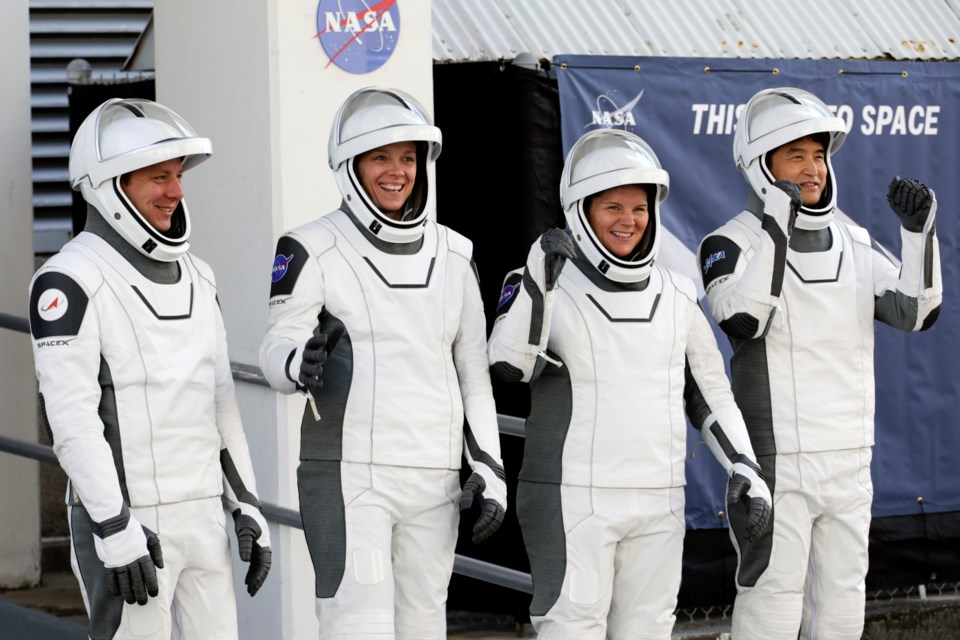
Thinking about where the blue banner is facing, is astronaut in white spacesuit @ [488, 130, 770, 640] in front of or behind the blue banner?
in front

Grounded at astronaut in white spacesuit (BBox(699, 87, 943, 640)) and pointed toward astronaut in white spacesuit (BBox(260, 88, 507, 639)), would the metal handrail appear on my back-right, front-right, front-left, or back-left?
front-right

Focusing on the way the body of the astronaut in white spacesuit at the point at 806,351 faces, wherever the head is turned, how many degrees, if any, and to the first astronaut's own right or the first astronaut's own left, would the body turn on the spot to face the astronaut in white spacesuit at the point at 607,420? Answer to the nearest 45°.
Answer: approximately 90° to the first astronaut's own right

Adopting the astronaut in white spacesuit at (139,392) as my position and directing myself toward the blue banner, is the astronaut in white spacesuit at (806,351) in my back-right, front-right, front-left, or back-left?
front-right

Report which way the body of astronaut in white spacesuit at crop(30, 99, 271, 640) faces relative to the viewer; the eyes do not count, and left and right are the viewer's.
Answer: facing the viewer and to the right of the viewer

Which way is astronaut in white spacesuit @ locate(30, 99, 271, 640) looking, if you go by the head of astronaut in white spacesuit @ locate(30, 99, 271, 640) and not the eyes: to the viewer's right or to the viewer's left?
to the viewer's right

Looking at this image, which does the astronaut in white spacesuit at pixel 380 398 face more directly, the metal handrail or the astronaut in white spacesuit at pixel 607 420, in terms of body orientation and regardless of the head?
the astronaut in white spacesuit

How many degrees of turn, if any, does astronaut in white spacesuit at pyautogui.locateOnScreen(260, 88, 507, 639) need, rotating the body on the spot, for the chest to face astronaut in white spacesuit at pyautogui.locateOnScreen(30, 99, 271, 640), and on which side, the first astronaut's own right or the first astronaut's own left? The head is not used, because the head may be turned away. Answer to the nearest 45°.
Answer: approximately 135° to the first astronaut's own right

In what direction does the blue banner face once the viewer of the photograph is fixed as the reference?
facing the viewer

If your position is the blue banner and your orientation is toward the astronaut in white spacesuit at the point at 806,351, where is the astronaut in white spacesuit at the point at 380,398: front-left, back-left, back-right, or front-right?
front-right

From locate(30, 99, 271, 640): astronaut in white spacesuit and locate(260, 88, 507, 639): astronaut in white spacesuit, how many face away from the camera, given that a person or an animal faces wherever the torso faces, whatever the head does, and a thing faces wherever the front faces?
0

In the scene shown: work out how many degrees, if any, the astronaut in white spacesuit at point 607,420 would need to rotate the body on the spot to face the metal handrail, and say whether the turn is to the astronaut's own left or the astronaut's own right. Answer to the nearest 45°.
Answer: approximately 180°

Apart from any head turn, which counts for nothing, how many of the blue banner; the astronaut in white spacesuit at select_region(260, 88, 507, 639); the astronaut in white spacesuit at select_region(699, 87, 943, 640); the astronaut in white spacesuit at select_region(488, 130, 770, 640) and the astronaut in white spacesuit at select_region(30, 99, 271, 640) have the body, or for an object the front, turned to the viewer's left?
0

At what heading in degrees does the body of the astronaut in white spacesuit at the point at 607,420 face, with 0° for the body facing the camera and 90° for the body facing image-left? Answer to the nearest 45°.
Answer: approximately 315°

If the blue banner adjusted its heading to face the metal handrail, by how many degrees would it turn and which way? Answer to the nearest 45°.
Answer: approximately 45° to its right
